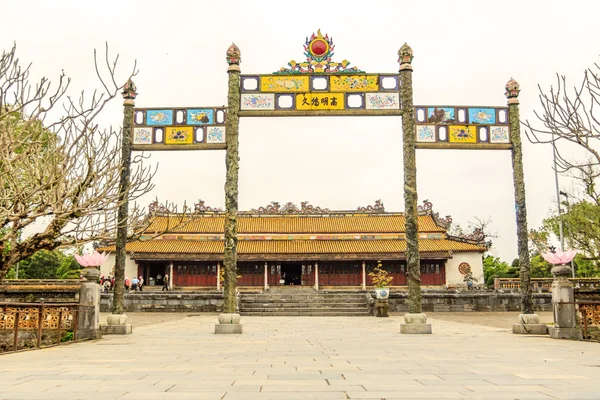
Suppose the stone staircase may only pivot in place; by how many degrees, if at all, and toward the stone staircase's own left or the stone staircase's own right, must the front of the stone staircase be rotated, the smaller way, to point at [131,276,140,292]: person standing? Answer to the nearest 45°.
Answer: approximately 135° to the stone staircase's own right

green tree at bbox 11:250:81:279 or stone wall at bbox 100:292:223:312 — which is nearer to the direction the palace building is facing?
the stone wall

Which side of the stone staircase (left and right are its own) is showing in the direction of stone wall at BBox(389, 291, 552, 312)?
left

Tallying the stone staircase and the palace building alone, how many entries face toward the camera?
2

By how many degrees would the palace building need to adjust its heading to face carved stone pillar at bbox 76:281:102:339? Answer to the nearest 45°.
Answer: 0° — it already faces it

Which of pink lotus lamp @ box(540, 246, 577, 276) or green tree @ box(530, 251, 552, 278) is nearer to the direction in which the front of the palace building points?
the pink lotus lamp

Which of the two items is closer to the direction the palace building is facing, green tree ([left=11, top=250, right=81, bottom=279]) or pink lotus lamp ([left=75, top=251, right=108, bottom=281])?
the pink lotus lamp

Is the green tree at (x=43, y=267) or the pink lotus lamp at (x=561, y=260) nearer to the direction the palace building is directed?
the pink lotus lamp

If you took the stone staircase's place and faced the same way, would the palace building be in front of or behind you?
behind
